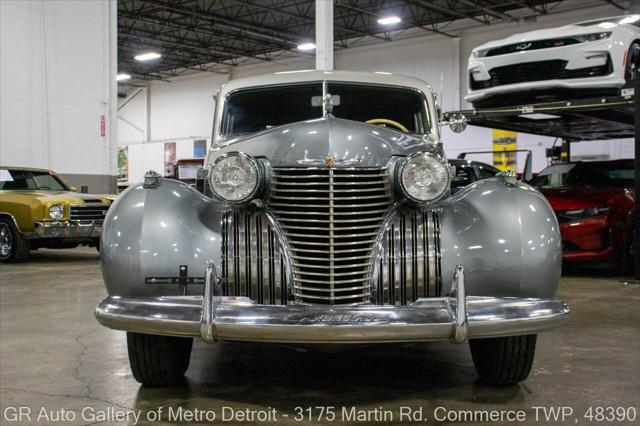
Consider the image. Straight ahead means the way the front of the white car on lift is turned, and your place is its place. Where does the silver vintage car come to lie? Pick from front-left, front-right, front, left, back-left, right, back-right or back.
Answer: front-left

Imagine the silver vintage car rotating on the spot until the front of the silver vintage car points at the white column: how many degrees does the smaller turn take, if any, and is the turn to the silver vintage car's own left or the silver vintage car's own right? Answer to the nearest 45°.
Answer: approximately 180°

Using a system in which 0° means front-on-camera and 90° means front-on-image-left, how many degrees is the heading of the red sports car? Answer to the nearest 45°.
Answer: approximately 45°

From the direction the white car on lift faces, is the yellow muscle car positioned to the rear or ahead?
ahead

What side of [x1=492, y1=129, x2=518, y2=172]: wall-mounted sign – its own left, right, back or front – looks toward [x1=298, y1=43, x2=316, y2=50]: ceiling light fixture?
right

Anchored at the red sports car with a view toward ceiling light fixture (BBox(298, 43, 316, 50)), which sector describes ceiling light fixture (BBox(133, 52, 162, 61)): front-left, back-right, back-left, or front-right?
front-left

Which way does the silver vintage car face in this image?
toward the camera

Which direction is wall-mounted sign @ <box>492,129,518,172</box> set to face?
toward the camera

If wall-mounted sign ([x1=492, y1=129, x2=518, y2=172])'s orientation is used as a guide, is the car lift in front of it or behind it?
in front

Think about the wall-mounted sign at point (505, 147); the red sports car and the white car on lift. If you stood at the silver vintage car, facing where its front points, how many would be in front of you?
0

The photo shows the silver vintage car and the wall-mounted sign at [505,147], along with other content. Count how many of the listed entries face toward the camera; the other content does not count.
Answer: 2

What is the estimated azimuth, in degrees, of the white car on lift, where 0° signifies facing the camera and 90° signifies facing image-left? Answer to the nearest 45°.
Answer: approximately 45°

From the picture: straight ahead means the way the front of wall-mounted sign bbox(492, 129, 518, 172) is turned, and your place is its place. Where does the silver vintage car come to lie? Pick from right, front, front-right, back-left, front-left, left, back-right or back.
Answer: front
